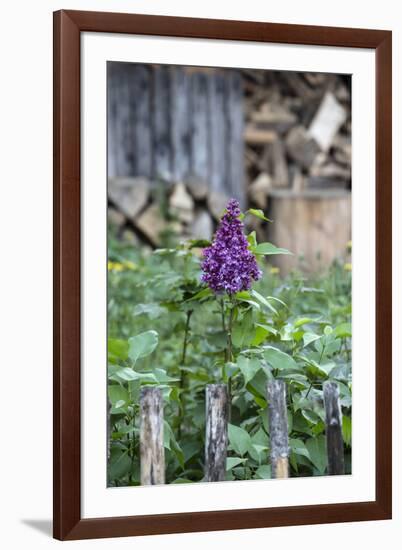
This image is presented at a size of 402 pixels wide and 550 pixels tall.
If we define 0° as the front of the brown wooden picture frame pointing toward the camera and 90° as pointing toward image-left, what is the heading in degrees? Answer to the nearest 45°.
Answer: approximately 315°
